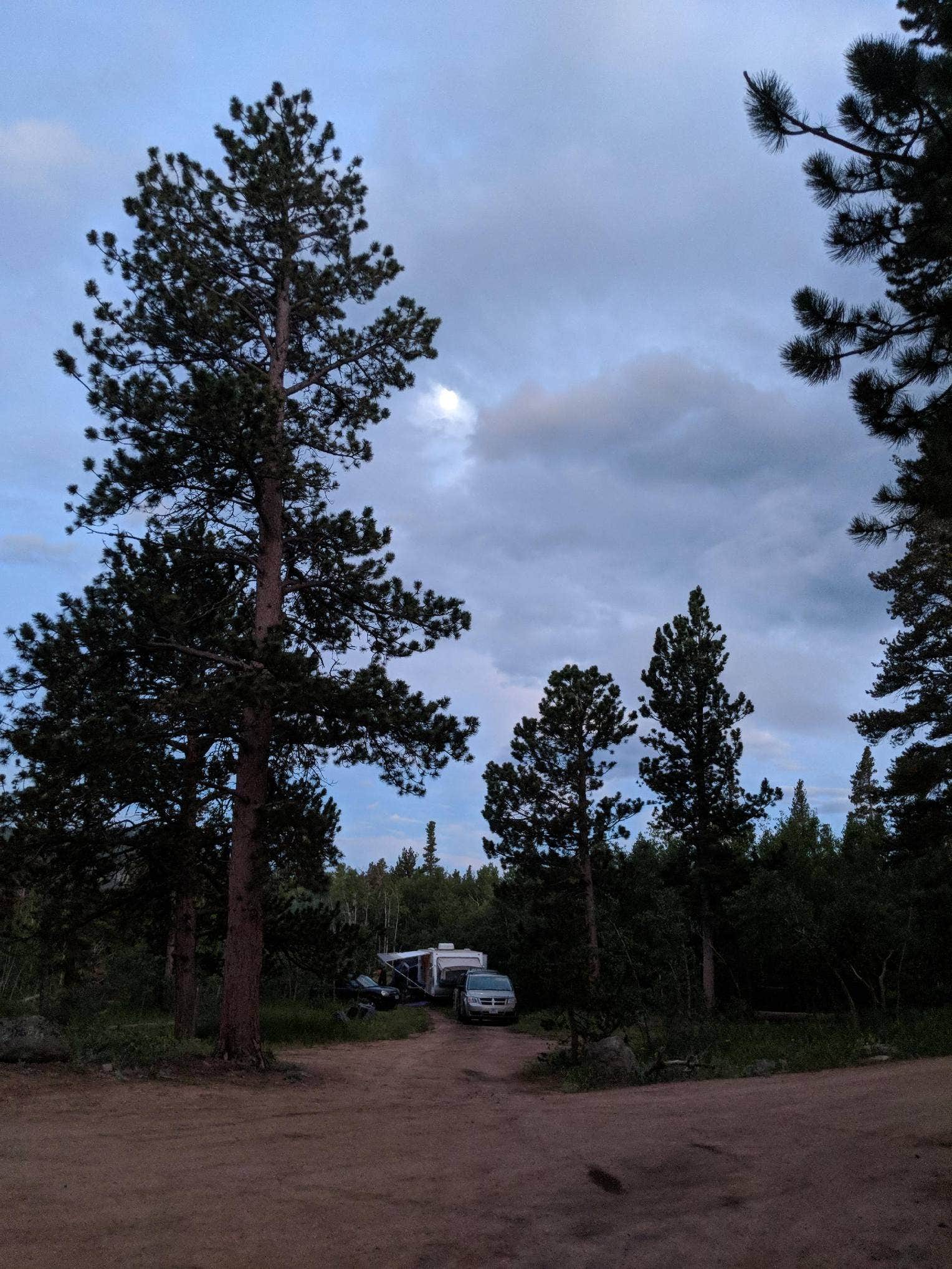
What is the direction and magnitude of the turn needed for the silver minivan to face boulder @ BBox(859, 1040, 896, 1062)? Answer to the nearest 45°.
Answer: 0° — it already faces it

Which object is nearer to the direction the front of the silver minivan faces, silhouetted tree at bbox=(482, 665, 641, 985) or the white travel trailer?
the silhouetted tree

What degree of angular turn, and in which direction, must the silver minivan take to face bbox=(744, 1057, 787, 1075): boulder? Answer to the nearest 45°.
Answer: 0° — it already faces it

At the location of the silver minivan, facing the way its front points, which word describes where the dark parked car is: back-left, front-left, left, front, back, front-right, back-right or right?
back-right

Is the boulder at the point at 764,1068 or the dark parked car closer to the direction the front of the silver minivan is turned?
the boulder

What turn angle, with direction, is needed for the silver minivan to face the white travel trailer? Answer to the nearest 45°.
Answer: approximately 180°

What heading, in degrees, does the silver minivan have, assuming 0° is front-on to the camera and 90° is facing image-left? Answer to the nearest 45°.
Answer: approximately 0°

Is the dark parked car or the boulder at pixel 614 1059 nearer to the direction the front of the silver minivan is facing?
the boulder
